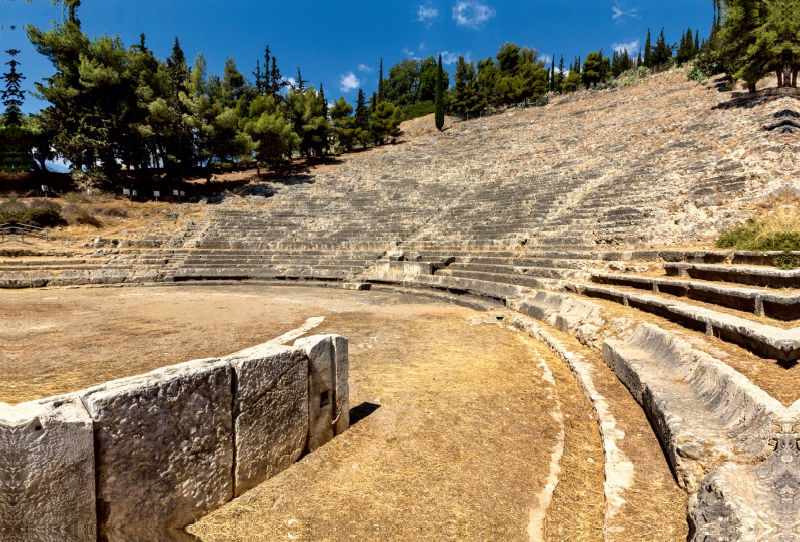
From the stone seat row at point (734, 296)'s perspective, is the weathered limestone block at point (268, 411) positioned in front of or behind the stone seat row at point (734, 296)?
in front

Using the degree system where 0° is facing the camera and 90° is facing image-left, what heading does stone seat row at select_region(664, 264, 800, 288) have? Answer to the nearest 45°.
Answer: approximately 45°

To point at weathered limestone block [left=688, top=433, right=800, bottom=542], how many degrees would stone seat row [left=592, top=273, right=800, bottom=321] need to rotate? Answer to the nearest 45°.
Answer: approximately 45° to its left

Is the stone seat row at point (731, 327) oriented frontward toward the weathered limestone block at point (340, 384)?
yes

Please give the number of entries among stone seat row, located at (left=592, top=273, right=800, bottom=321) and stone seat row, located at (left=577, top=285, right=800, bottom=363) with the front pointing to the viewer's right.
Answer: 0

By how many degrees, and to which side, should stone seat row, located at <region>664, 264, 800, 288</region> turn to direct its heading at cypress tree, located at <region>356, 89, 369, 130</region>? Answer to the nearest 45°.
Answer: approximately 90° to its right

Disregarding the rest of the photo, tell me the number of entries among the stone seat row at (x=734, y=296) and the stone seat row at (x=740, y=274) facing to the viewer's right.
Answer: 0

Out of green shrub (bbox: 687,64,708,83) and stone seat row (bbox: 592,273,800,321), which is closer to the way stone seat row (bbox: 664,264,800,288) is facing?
the stone seat row

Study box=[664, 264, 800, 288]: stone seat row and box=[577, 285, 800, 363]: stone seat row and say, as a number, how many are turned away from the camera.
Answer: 0

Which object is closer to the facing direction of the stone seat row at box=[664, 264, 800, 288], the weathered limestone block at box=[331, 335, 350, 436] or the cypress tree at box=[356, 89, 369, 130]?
the weathered limestone block

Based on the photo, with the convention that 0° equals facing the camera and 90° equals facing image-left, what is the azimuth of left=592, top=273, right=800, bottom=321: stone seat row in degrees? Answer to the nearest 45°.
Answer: approximately 45°

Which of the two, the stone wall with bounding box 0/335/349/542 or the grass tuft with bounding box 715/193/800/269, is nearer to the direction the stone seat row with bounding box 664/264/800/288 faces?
the stone wall
